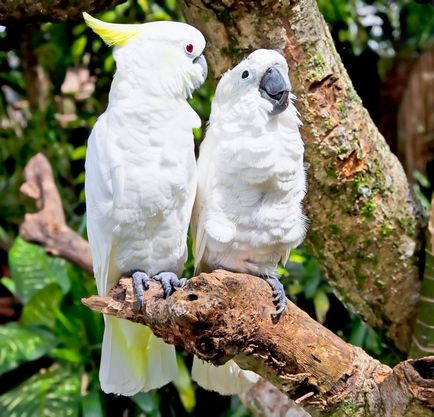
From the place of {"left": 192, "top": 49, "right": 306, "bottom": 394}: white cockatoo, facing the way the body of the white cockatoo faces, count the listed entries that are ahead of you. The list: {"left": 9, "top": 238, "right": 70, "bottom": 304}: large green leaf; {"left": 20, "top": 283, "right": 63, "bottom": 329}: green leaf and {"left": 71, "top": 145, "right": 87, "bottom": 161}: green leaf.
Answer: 0

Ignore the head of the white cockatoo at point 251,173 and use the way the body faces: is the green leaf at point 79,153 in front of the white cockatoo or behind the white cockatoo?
behind

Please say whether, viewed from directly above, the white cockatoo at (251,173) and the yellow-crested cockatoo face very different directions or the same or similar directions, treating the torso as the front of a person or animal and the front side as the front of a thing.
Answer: same or similar directions

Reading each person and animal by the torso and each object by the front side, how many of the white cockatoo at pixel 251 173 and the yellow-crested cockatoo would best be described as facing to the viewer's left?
0

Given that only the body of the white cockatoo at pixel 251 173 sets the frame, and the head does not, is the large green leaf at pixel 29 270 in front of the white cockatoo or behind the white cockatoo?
behind

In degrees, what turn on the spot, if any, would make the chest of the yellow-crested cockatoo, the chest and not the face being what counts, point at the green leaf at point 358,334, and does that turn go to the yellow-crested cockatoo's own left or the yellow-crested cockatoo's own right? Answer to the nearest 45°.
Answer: approximately 90° to the yellow-crested cockatoo's own left

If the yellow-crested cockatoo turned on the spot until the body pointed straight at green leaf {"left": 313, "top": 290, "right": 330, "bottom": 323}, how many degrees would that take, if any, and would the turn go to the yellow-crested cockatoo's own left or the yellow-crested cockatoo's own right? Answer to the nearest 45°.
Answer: approximately 90° to the yellow-crested cockatoo's own left

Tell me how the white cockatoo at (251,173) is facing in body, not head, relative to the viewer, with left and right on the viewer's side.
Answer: facing the viewer and to the right of the viewer

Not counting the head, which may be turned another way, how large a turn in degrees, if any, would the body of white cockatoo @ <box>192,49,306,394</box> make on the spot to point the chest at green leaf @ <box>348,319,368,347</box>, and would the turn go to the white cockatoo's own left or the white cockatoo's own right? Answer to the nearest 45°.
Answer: approximately 90° to the white cockatoo's own left
